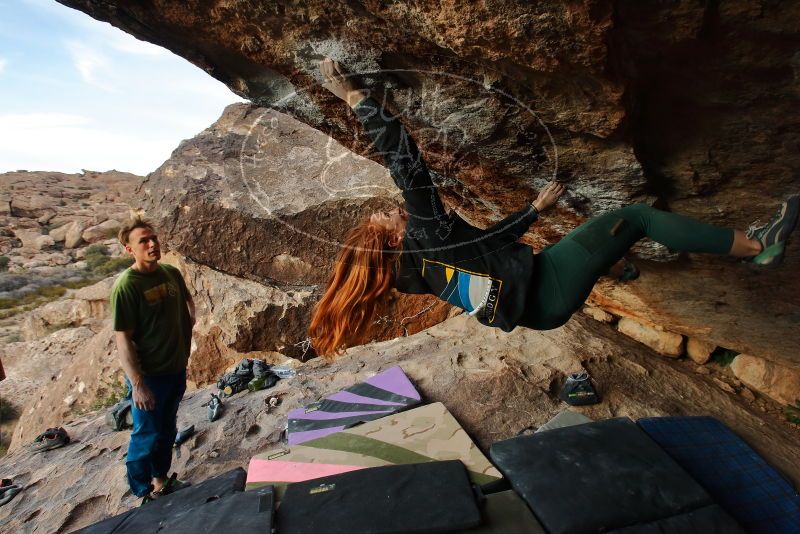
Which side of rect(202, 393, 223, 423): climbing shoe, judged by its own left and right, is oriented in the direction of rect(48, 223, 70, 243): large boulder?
back

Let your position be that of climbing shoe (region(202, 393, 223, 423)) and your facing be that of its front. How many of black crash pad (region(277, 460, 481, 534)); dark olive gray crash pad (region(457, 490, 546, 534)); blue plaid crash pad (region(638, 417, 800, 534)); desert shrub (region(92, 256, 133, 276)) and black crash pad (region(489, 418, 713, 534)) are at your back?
1

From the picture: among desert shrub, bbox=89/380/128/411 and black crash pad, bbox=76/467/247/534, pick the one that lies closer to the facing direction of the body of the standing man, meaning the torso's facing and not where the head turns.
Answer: the black crash pad

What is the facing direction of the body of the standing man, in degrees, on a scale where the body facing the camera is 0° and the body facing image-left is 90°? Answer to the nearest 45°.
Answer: approximately 315°

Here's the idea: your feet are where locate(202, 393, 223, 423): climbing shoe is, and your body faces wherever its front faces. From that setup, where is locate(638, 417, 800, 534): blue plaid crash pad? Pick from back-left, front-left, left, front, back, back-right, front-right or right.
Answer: front-left

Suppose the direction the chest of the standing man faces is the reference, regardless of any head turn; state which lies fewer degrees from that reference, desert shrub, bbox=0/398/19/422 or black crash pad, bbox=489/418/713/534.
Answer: the black crash pad

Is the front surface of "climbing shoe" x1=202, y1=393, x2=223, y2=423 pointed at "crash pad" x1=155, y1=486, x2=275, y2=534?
yes

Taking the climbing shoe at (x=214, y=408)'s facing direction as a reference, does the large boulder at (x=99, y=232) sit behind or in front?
behind

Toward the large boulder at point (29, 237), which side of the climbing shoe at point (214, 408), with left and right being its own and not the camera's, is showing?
back

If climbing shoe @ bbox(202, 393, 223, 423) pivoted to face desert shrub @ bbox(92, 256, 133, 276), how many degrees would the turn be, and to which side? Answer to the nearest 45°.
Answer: approximately 180°

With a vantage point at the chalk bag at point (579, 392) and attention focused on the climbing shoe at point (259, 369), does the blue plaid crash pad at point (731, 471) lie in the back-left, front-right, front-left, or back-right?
back-left

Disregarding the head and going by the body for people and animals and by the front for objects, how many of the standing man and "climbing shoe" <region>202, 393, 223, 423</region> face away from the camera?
0

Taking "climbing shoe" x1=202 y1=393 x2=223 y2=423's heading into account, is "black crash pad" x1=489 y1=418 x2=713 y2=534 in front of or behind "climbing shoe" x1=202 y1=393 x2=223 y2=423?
in front

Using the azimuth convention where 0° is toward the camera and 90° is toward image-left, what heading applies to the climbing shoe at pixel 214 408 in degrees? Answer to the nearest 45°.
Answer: approximately 0°

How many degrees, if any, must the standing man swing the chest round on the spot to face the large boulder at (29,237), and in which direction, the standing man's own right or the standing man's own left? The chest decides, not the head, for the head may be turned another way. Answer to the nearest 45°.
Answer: approximately 135° to the standing man's own left
